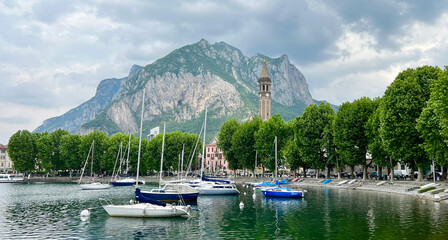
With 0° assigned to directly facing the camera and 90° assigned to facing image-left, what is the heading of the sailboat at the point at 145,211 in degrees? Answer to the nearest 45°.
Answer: approximately 90°
